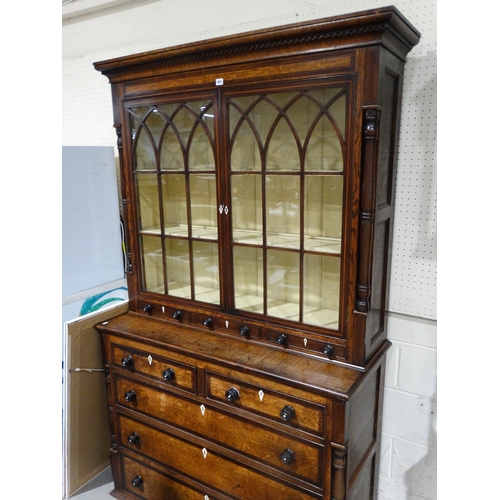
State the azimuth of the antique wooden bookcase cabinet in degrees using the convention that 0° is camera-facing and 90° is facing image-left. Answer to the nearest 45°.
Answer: approximately 45°
